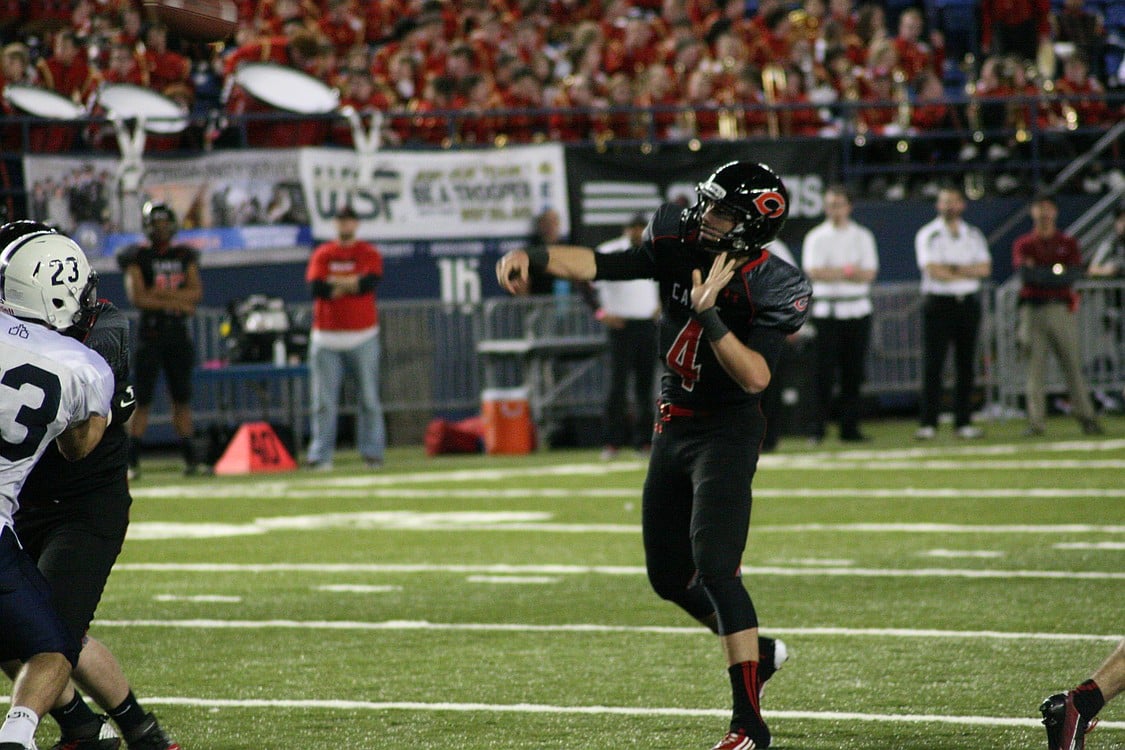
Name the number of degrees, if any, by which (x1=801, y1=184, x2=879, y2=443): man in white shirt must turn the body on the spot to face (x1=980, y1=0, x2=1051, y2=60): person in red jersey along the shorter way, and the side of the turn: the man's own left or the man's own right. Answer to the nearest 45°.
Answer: approximately 180°

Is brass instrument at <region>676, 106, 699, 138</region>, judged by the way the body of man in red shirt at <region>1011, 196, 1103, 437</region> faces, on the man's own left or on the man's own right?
on the man's own right

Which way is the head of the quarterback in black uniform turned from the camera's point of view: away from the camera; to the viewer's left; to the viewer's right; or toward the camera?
to the viewer's left

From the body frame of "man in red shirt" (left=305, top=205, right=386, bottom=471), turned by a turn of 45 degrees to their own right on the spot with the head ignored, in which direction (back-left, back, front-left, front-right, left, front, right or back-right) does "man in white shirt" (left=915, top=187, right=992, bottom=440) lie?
back-left

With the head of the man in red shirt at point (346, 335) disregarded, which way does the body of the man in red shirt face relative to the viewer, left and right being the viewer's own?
facing the viewer

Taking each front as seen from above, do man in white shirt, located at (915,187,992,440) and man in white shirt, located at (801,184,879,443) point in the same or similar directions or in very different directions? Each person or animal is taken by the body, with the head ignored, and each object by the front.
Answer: same or similar directions

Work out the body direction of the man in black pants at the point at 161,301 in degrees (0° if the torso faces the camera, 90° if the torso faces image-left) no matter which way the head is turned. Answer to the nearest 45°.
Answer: approximately 0°

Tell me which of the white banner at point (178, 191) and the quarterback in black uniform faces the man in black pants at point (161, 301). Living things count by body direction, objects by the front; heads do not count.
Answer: the white banner

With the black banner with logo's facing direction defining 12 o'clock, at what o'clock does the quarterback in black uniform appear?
The quarterback in black uniform is roughly at 12 o'clock from the black banner with logo.

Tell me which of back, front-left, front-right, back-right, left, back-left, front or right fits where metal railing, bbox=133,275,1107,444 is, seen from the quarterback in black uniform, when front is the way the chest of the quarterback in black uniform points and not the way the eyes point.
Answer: back-right

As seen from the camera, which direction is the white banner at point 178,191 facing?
toward the camera

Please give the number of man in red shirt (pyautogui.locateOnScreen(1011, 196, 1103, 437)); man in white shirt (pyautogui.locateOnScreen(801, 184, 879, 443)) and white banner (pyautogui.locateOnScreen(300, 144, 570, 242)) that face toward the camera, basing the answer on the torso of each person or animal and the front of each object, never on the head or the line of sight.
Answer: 3

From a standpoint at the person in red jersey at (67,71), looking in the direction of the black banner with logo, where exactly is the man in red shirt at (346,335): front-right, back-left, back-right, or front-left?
front-right

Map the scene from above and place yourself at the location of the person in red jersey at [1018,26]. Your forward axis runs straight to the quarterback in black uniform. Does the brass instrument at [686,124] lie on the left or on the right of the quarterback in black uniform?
right

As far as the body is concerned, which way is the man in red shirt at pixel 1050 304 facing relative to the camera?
toward the camera

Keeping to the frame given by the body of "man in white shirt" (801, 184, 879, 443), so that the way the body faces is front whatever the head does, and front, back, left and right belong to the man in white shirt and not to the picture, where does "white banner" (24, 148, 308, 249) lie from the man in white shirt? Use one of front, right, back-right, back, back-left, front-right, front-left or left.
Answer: right
